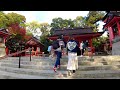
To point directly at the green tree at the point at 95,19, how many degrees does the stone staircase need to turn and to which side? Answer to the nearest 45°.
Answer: approximately 180°

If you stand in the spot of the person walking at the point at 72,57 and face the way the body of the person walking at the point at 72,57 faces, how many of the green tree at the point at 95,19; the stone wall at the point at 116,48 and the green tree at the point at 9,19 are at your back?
0

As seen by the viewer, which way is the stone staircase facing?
toward the camera

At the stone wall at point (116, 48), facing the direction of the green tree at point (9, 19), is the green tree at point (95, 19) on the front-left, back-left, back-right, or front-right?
front-right

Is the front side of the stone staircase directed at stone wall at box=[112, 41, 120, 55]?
no

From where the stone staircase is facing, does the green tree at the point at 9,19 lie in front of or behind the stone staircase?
behind

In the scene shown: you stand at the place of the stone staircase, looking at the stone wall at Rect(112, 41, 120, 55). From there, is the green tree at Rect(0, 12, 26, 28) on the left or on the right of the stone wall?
left

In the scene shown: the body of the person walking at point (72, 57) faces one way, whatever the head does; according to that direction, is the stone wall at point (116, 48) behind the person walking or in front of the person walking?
in front

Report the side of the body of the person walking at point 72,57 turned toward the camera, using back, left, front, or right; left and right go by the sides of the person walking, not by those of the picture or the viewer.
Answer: back

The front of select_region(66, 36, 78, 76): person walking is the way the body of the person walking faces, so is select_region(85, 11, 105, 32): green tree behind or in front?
in front
